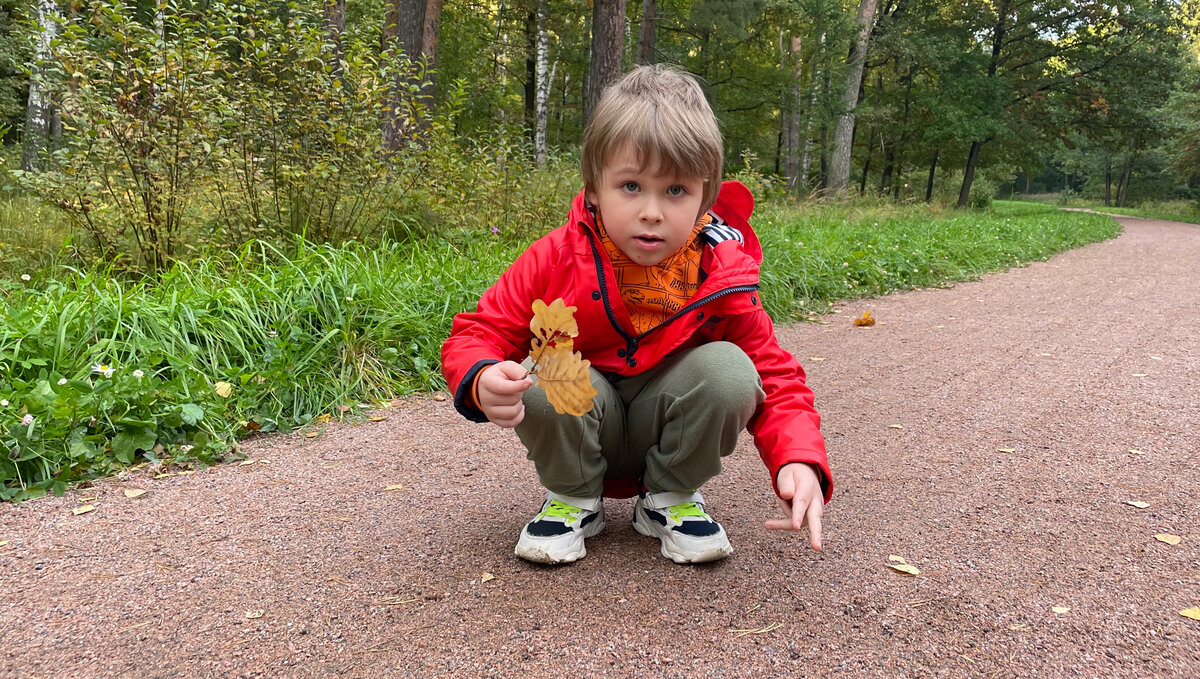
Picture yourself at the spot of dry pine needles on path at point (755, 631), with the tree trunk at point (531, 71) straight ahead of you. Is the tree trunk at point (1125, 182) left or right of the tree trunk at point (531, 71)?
right

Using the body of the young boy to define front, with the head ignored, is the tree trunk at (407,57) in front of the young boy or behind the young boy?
behind

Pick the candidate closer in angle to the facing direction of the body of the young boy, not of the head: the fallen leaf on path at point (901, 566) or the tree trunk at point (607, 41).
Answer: the fallen leaf on path

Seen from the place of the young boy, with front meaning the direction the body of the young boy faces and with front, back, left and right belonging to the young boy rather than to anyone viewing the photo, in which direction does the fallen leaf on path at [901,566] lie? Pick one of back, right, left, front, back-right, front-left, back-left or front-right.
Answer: left

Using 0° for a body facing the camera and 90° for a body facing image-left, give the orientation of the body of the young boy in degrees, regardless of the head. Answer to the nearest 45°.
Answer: approximately 0°

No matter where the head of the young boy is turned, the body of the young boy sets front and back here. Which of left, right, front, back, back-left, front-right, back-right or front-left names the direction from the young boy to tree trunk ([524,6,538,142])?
back

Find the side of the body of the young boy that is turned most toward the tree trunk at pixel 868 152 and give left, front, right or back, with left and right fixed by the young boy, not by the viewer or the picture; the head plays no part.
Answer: back

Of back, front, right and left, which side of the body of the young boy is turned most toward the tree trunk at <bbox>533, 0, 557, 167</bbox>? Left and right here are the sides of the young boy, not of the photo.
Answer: back

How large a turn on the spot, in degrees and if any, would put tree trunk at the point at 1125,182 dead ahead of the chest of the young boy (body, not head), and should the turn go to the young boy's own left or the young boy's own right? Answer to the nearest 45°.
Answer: approximately 135° to the young boy's own left

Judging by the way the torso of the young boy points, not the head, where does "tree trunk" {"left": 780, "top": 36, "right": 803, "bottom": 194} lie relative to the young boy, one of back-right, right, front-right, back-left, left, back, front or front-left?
back

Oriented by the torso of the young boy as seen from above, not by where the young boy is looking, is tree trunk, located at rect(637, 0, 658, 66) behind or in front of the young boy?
behind
